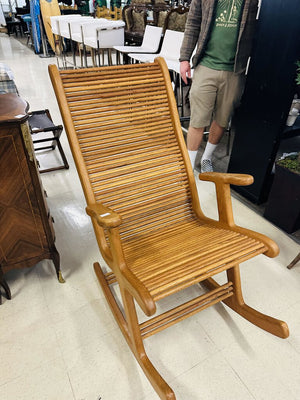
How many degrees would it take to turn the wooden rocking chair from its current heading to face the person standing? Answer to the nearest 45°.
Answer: approximately 135° to its left

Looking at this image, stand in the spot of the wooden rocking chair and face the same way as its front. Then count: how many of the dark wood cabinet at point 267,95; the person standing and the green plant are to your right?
0

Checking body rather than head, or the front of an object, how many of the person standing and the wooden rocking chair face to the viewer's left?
0

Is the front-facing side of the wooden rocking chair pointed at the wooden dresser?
no

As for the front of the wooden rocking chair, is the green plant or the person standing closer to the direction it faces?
the green plant

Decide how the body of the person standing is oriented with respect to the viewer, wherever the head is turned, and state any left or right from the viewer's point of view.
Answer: facing the viewer

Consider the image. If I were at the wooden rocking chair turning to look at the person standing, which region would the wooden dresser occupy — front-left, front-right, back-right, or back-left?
back-left

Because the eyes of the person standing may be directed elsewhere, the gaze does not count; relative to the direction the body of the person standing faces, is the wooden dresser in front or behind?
in front

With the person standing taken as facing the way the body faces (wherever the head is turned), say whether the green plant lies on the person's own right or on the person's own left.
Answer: on the person's own left

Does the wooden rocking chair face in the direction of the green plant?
no

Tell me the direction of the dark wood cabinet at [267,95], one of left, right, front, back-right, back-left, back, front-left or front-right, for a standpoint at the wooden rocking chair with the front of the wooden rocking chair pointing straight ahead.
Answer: left

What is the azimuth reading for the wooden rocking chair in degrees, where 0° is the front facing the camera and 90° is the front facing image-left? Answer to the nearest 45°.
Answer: approximately 315°

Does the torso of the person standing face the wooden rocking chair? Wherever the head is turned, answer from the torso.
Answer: yes
